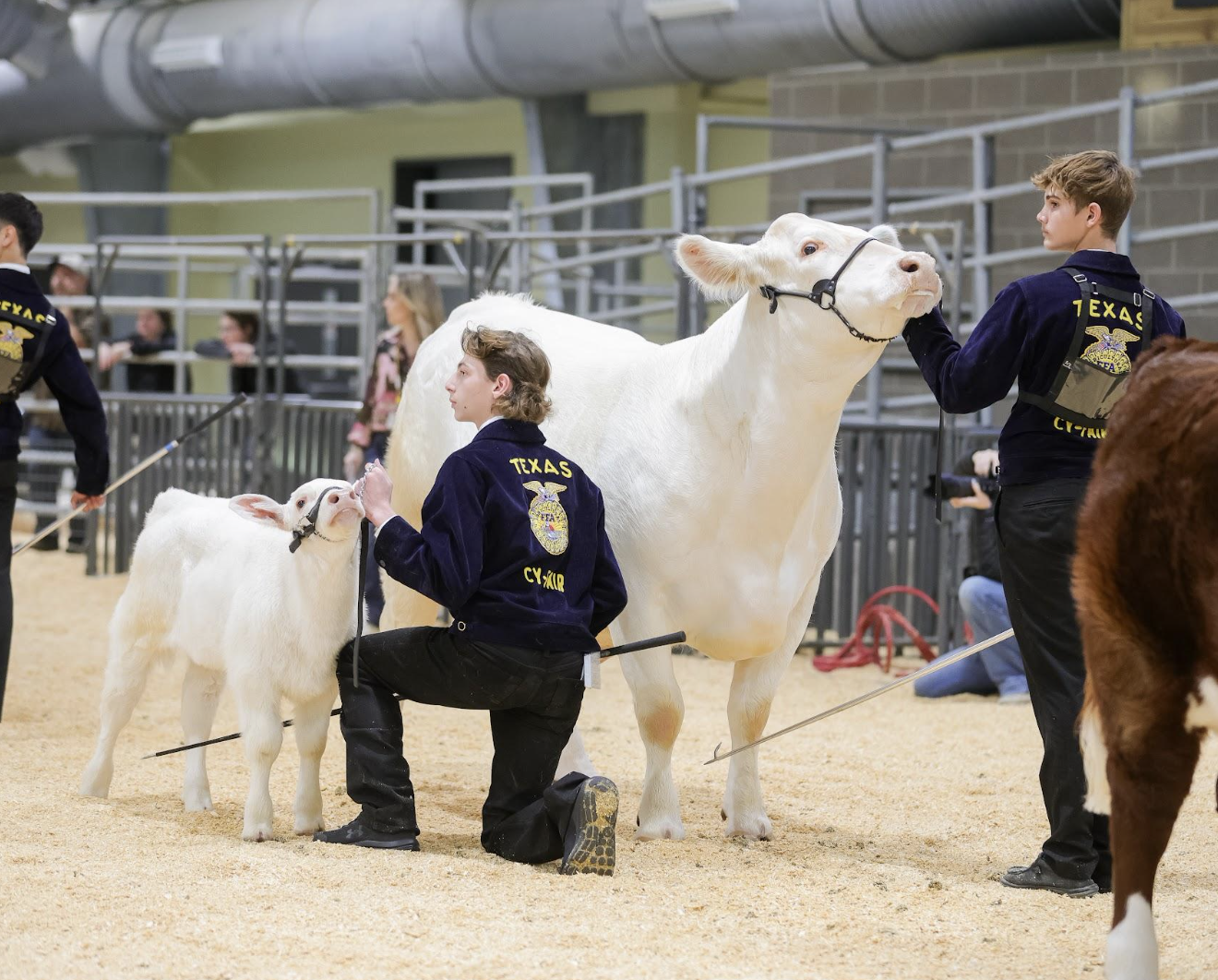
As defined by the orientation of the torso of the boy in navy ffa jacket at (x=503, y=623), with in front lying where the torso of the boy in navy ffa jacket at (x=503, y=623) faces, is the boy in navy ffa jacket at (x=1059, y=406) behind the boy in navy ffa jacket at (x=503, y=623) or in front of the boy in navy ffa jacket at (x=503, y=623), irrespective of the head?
behind

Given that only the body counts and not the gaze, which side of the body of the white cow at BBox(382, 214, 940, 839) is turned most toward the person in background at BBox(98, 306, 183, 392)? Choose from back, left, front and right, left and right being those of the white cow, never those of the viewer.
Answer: back

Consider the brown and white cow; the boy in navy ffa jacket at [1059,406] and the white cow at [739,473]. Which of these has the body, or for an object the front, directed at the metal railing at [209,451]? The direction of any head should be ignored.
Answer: the boy in navy ffa jacket

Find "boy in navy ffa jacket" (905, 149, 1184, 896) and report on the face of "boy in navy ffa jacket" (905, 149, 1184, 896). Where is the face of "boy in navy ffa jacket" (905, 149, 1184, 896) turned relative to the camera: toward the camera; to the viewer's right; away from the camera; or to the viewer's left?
to the viewer's left

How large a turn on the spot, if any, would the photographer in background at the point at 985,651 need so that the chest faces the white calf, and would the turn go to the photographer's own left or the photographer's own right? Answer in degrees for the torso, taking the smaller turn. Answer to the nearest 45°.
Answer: approximately 45° to the photographer's own left

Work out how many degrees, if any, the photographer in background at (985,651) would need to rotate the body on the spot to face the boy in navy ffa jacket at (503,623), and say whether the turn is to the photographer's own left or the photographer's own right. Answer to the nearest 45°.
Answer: approximately 90° to the photographer's own left

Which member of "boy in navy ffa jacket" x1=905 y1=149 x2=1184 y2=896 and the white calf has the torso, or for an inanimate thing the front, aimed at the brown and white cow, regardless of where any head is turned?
the white calf

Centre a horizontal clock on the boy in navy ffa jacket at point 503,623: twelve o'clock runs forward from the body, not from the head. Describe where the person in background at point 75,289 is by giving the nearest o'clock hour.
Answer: The person in background is roughly at 1 o'clock from the boy in navy ffa jacket.

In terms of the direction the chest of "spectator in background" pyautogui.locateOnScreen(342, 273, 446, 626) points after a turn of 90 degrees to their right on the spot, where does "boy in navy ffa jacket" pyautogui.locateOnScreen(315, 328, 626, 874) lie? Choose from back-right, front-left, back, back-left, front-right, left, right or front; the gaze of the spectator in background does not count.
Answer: back

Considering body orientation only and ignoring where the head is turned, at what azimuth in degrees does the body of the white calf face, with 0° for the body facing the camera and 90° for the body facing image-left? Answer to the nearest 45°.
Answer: approximately 315°
